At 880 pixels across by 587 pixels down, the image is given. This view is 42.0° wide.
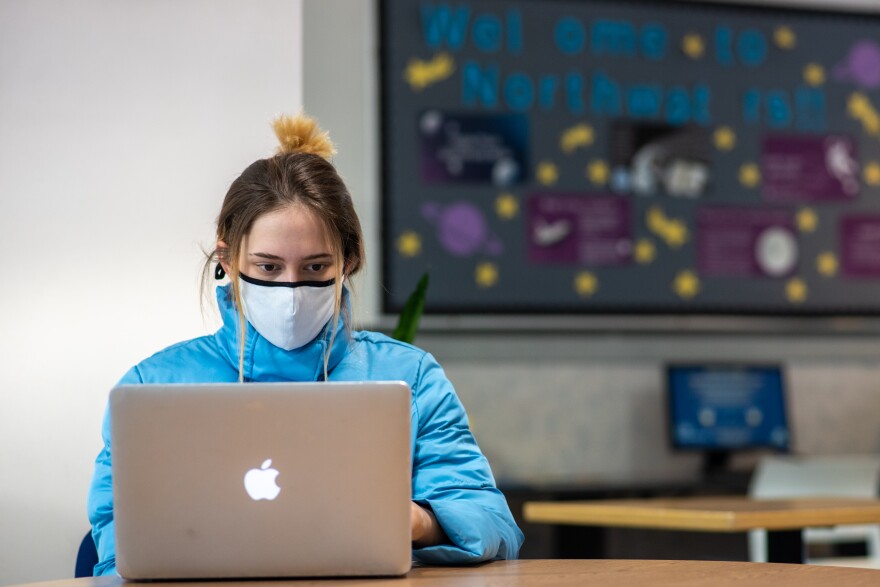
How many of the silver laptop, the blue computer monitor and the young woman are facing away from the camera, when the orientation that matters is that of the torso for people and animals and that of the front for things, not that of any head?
1

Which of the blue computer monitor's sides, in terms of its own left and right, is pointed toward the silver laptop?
front

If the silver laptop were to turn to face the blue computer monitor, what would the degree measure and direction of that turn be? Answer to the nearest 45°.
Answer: approximately 45° to its right

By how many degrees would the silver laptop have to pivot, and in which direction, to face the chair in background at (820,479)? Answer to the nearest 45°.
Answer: approximately 45° to its right

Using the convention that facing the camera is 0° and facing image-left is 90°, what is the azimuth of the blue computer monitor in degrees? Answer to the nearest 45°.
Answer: approximately 0°

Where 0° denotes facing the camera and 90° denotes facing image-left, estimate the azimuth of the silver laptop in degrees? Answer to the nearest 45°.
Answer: approximately 180°

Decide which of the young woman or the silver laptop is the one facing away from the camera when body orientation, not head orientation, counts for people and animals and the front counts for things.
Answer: the silver laptop

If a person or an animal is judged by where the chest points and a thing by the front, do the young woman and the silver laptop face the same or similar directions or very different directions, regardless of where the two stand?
very different directions

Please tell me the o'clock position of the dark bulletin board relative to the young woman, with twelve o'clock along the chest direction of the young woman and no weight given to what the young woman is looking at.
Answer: The dark bulletin board is roughly at 7 o'clock from the young woman.

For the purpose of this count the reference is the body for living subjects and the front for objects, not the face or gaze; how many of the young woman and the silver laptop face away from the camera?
1

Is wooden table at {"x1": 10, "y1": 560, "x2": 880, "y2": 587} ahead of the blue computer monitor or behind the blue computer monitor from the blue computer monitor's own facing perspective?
ahead

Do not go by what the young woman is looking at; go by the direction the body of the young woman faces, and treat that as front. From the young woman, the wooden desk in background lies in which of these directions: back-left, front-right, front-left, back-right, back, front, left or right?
back-left

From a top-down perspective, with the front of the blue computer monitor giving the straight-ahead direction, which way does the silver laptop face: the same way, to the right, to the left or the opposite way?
the opposite way

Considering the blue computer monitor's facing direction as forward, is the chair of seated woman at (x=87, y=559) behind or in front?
in front
